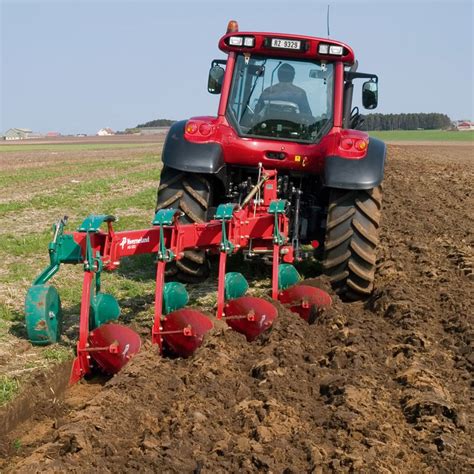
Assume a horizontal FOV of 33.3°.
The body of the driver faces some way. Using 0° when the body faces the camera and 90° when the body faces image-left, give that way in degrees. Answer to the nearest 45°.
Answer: approximately 180°

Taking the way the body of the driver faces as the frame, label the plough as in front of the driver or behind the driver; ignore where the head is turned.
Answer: behind

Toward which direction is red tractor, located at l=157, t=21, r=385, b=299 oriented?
away from the camera

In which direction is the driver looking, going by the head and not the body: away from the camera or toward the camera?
away from the camera

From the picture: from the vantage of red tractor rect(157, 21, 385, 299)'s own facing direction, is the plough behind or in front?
behind
